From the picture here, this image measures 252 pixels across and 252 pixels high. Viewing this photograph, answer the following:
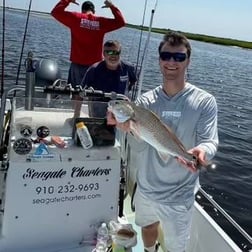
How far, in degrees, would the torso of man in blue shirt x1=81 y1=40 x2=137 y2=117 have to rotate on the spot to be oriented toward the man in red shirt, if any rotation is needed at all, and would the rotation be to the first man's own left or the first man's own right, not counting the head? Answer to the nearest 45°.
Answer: approximately 180°

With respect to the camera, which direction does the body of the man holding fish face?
toward the camera

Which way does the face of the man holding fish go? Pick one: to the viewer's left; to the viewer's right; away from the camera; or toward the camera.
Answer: toward the camera

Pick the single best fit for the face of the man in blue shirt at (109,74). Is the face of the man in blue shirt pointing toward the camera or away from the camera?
toward the camera

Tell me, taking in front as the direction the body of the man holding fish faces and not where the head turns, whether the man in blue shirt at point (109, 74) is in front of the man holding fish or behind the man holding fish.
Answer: behind

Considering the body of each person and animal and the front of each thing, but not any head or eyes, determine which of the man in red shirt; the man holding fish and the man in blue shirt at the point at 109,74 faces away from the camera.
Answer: the man in red shirt

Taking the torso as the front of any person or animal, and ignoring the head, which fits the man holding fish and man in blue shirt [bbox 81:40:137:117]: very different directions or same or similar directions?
same or similar directions

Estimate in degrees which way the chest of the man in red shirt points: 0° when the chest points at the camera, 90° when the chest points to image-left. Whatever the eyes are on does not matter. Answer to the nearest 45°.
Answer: approximately 180°

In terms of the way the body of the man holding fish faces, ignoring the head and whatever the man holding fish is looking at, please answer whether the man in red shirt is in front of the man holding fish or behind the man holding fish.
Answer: behind

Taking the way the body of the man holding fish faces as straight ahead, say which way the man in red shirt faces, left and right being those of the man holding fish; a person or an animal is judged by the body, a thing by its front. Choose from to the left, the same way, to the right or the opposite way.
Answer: the opposite way
